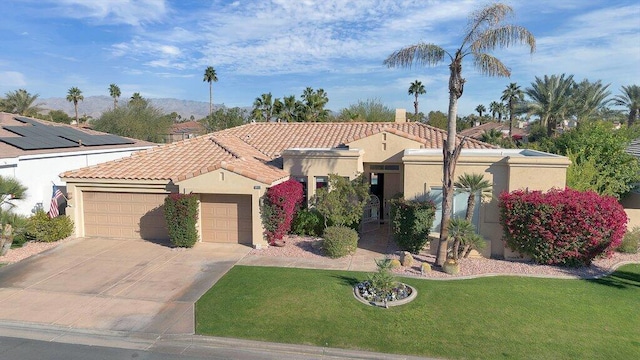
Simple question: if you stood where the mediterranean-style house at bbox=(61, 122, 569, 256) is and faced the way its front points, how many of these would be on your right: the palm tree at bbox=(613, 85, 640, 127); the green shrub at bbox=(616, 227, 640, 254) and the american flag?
1

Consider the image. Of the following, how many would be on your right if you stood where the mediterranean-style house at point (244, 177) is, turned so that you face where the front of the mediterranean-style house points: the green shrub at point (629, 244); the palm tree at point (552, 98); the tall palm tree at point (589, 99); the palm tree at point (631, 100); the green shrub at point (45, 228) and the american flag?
2

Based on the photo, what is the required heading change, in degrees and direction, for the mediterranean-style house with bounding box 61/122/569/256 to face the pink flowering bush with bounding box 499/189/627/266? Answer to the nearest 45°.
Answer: approximately 90° to its left

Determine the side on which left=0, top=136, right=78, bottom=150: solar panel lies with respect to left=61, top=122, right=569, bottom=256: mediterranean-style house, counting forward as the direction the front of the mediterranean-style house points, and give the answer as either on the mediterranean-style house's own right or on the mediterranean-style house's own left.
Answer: on the mediterranean-style house's own right

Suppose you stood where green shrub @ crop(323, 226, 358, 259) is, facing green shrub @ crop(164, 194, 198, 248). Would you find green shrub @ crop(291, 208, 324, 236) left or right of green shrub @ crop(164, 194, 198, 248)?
right

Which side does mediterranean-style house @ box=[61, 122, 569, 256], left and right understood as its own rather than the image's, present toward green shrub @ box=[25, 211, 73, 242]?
right

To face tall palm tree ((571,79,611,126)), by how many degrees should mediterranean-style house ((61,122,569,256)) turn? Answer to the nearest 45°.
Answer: approximately 135° to its left

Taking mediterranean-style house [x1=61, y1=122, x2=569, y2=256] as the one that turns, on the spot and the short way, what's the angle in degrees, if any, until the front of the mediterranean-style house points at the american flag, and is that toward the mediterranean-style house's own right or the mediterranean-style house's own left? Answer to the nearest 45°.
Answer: approximately 90° to the mediterranean-style house's own right

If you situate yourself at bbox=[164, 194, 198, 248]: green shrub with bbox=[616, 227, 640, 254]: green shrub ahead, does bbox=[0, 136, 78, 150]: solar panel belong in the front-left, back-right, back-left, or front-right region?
back-left

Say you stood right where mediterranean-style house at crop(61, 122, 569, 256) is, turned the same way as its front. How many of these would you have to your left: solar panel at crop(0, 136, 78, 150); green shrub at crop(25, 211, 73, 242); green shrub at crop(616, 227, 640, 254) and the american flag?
1

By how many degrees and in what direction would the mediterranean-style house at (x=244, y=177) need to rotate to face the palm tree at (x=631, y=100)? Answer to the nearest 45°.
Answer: approximately 135° to its left

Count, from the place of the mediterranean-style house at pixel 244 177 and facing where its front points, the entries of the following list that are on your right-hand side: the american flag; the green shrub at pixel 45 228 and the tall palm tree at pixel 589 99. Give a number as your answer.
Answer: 2

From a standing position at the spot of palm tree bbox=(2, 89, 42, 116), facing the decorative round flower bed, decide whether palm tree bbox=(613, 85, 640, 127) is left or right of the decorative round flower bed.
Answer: left

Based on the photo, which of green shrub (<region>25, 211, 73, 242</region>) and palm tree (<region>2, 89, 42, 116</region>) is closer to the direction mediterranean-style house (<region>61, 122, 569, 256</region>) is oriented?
the green shrub

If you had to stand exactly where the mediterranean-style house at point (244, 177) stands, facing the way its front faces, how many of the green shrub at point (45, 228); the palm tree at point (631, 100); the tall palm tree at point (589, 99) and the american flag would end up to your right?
2

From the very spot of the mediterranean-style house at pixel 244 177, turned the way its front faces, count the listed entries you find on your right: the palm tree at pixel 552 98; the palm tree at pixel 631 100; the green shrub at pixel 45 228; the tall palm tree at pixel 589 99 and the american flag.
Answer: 2

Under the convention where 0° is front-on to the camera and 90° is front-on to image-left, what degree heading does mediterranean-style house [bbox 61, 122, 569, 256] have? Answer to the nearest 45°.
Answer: approximately 0°

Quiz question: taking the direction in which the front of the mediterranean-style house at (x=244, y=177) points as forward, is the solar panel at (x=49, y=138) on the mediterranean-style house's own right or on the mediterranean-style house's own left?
on the mediterranean-style house's own right

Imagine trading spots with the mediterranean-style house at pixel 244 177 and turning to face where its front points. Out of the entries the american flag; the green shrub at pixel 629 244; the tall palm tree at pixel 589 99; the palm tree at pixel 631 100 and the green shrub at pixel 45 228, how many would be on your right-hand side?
2
